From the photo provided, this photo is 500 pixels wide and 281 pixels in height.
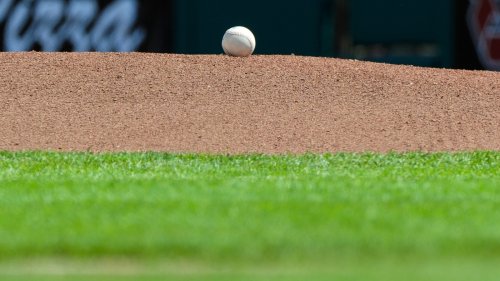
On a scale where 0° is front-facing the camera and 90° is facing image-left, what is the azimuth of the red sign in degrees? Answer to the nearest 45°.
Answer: approximately 0°

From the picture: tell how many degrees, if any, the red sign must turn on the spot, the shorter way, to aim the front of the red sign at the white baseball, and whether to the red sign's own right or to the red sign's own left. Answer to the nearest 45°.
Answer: approximately 45° to the red sign's own right
